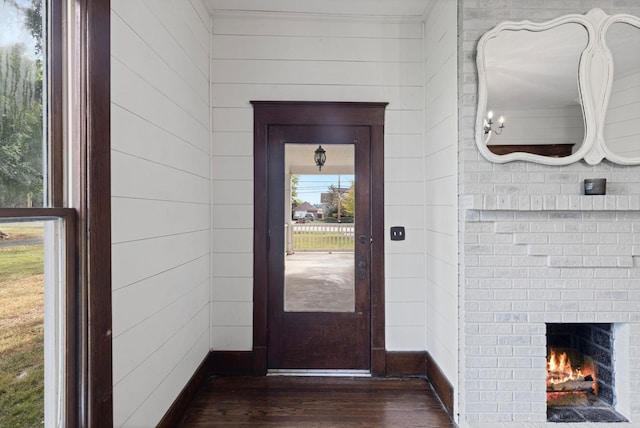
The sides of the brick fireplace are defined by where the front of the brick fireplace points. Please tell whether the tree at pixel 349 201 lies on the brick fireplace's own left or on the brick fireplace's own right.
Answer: on the brick fireplace's own right

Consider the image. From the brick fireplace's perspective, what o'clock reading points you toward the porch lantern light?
The porch lantern light is roughly at 3 o'clock from the brick fireplace.

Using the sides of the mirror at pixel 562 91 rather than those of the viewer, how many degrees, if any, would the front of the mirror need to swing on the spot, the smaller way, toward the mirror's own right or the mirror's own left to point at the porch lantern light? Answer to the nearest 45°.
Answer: approximately 90° to the mirror's own right
